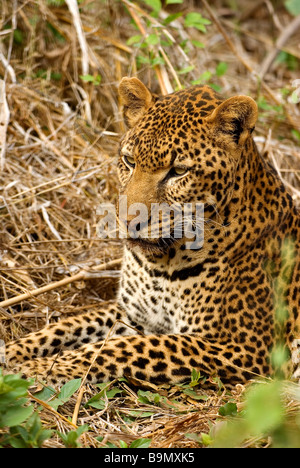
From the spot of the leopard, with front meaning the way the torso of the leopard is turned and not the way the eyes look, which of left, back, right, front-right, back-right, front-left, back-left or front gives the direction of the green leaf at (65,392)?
front

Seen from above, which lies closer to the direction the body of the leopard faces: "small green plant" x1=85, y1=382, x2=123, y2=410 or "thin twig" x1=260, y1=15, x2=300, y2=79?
the small green plant

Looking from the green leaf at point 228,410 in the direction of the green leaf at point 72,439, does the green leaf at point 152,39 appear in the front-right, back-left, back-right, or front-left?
back-right

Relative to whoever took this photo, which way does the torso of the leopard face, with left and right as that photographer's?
facing the viewer and to the left of the viewer

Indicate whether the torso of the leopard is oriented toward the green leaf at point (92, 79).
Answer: no

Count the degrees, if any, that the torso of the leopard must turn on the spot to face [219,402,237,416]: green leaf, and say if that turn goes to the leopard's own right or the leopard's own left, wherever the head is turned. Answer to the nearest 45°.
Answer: approximately 45° to the leopard's own left

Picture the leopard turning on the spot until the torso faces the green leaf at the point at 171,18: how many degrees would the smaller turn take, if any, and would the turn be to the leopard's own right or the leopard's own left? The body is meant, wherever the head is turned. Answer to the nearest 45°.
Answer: approximately 135° to the leopard's own right

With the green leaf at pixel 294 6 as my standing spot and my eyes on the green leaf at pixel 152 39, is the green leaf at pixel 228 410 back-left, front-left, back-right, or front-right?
front-left

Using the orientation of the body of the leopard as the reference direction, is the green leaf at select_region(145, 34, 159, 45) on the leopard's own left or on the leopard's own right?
on the leopard's own right

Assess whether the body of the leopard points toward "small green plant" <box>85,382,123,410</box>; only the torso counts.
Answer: yes

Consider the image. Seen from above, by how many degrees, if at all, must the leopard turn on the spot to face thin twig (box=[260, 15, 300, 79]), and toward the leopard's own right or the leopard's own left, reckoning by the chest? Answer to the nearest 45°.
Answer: approximately 135° to the leopard's own right
